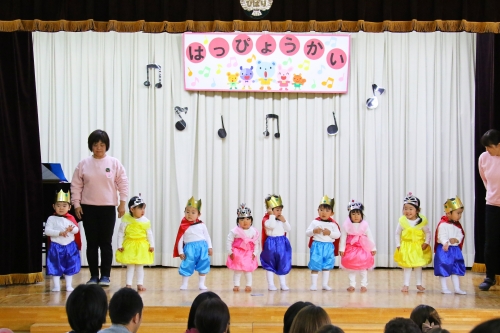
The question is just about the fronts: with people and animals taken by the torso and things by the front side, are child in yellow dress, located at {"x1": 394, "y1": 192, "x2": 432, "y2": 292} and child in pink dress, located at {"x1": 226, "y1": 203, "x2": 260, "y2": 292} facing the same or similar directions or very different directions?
same or similar directions

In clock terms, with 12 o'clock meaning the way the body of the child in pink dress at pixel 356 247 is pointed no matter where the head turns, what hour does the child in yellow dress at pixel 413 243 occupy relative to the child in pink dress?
The child in yellow dress is roughly at 9 o'clock from the child in pink dress.

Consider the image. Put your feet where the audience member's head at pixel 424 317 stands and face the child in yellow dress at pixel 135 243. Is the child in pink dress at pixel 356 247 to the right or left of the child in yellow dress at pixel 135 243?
right

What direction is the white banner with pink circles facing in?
toward the camera

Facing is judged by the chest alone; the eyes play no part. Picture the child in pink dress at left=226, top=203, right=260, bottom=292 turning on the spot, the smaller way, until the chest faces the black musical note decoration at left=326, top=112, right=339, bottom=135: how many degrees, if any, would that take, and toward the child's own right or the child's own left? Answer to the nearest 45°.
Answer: approximately 135° to the child's own left

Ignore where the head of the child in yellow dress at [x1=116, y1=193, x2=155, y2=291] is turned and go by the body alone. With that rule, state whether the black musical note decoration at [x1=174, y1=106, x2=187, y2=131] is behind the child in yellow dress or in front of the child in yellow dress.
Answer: behind

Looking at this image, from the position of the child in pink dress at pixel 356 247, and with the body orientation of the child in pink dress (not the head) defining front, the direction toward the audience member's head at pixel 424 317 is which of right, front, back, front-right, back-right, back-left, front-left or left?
front

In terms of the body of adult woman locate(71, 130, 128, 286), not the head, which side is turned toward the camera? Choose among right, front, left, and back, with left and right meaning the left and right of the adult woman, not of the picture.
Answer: front

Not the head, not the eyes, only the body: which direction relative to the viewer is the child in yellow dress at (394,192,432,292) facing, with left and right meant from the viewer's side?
facing the viewer

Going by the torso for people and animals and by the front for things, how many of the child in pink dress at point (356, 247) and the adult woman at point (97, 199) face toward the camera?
2
